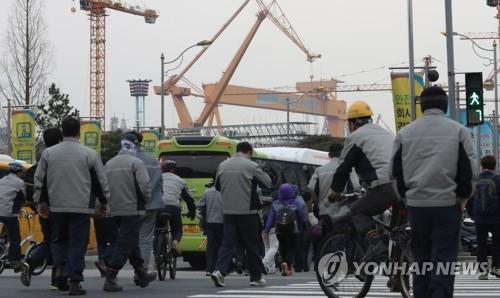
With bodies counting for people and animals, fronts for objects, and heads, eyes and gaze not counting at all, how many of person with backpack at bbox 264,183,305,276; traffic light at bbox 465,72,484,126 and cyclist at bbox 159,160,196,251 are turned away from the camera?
2

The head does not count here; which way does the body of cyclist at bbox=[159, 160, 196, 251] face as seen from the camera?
away from the camera

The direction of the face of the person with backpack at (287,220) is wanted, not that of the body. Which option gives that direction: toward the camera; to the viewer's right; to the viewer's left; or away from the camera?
away from the camera

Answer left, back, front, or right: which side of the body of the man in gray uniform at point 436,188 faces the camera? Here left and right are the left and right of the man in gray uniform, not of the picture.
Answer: back

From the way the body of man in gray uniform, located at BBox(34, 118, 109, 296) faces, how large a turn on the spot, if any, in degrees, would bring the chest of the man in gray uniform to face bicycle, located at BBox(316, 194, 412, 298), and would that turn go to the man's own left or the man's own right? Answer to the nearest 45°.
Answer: approximately 135° to the man's own right

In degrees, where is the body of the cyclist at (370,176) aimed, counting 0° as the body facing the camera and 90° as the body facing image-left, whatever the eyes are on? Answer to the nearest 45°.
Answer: approximately 135°

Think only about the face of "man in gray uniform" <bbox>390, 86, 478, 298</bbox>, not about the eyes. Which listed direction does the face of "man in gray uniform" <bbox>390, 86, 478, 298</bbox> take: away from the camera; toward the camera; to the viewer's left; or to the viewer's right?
away from the camera

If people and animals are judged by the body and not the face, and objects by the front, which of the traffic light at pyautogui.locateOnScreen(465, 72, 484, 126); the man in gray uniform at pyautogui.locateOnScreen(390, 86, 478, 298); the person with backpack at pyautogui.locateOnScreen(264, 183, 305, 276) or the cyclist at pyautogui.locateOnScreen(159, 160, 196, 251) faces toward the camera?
the traffic light

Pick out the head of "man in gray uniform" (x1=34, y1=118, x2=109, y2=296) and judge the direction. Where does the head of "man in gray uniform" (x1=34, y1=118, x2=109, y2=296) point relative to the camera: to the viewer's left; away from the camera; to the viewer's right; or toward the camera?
away from the camera
